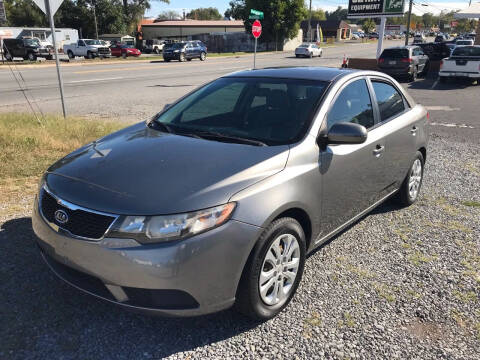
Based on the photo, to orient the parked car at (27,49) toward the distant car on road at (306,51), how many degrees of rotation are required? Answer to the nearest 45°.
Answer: approximately 45° to its left

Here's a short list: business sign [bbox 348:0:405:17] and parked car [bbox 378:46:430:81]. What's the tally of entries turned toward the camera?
1

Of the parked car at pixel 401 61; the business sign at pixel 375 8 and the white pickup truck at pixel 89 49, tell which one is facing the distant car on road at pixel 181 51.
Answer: the white pickup truck

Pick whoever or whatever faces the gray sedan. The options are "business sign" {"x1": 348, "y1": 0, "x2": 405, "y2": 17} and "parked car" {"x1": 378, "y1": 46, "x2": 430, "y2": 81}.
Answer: the business sign

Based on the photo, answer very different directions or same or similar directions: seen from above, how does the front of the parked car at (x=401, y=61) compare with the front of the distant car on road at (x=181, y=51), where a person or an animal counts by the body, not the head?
very different directions

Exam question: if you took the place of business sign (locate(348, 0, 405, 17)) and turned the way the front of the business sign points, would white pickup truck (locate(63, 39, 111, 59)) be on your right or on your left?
on your right

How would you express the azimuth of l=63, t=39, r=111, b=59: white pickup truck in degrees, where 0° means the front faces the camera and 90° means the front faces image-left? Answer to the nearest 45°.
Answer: approximately 315°

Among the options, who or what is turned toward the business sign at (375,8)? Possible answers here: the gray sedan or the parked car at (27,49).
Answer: the parked car

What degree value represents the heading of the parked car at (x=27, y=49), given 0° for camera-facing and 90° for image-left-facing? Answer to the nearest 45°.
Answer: approximately 315°

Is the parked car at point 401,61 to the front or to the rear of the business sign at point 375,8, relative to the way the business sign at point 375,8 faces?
to the front
